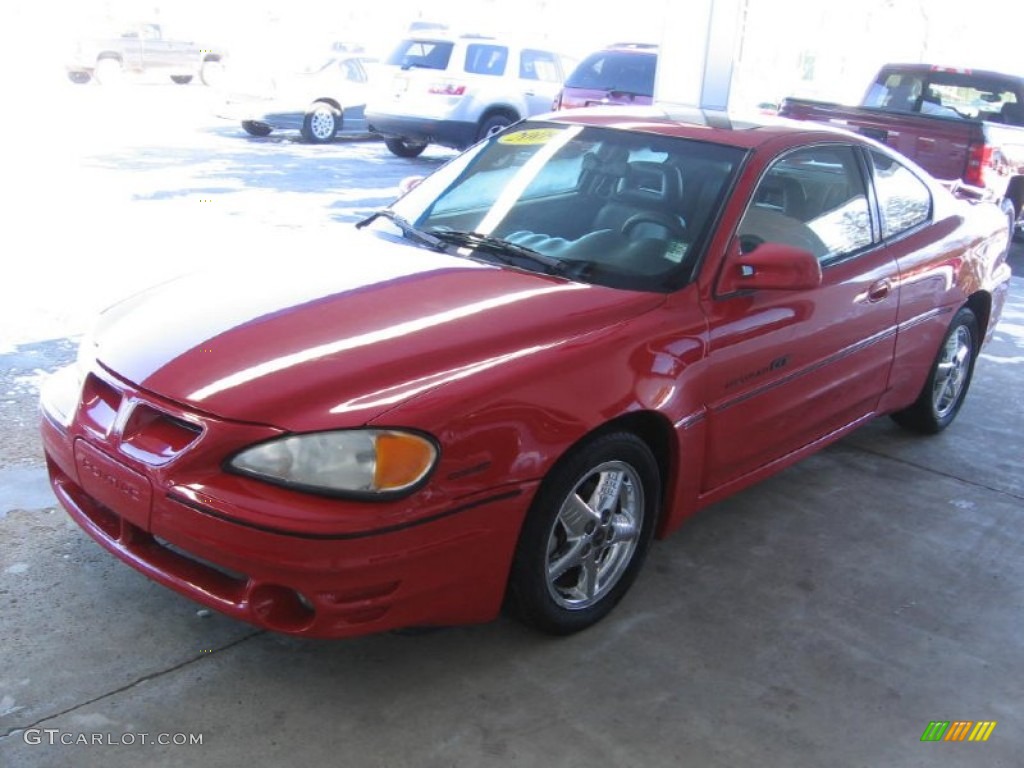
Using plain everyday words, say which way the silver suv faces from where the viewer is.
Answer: facing away from the viewer and to the right of the viewer

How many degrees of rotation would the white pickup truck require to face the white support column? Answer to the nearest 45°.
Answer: approximately 45° to its left

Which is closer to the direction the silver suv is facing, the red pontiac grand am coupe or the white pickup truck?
the white pickup truck

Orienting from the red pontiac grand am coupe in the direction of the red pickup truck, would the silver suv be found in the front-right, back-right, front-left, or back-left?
front-left

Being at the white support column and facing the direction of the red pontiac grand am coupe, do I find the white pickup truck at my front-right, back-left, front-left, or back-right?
back-right

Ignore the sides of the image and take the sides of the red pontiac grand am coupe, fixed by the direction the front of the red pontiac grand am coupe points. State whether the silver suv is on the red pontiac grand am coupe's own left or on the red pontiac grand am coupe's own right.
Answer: on the red pontiac grand am coupe's own right

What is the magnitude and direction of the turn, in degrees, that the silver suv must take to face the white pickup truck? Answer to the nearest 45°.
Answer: approximately 90° to its left

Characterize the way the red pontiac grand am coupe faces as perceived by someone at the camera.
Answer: facing the viewer and to the left of the viewer

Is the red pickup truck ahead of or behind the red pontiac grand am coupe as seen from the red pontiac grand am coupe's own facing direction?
behind

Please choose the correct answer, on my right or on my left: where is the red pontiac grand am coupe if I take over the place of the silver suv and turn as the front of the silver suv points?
on my right

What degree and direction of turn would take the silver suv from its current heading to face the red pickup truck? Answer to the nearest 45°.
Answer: approximately 90° to its right
